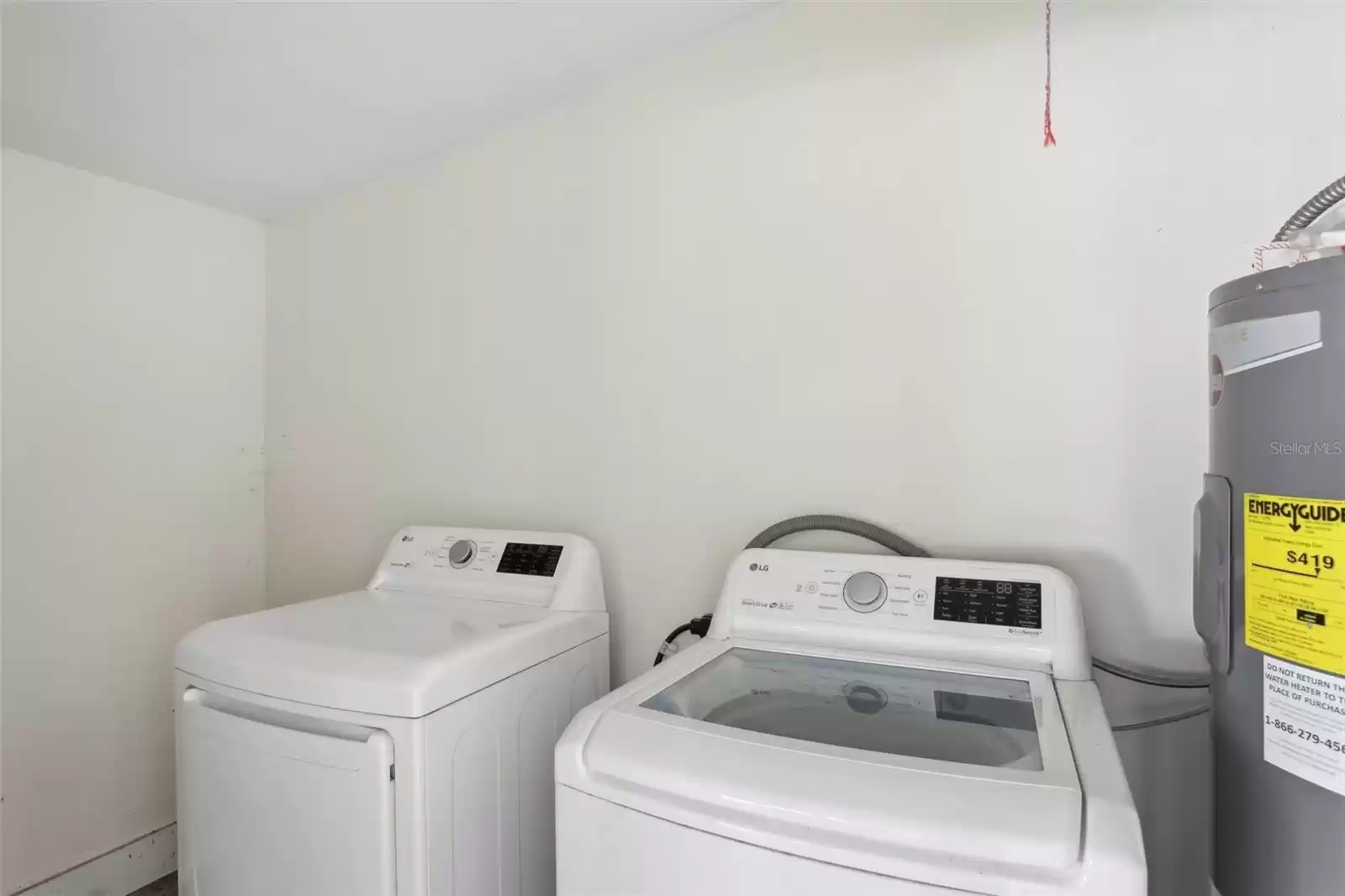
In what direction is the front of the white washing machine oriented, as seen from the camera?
facing the viewer

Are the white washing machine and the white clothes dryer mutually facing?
no

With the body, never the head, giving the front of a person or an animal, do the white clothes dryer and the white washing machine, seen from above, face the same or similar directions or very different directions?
same or similar directions

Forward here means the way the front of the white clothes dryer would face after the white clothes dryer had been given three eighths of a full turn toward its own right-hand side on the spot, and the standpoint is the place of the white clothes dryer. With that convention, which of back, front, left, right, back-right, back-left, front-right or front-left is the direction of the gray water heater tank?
back-right

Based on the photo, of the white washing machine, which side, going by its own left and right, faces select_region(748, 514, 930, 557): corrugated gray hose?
back

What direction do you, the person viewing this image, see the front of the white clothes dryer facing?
facing the viewer and to the left of the viewer

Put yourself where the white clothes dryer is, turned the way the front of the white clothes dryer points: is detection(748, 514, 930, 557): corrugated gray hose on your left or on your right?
on your left

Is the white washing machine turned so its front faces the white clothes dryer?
no

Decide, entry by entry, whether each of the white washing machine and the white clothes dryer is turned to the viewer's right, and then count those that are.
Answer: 0

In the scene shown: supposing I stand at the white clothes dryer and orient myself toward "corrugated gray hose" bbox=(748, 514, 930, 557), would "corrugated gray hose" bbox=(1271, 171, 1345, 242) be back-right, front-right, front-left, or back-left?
front-right

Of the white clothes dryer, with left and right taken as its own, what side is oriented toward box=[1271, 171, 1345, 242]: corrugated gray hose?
left
